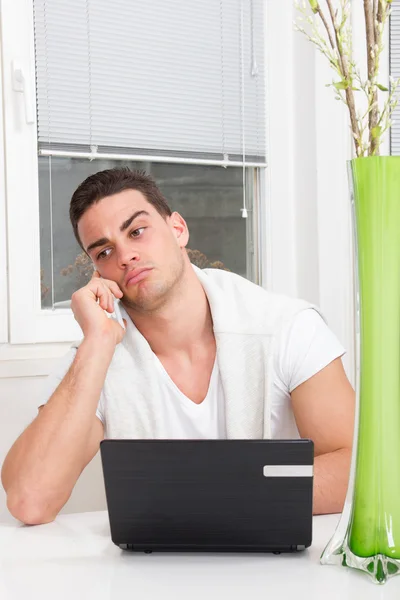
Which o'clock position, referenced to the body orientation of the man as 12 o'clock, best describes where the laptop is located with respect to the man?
The laptop is roughly at 12 o'clock from the man.

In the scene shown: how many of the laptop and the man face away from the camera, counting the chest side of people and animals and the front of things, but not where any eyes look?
1

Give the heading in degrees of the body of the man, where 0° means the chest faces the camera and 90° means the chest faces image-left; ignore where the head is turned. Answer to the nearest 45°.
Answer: approximately 0°

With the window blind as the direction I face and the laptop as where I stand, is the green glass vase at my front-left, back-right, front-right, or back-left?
back-right

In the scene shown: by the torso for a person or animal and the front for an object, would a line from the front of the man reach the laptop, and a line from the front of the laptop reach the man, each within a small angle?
yes

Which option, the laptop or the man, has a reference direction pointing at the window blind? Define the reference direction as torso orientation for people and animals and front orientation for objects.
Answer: the laptop

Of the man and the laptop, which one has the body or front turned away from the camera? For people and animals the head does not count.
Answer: the laptop

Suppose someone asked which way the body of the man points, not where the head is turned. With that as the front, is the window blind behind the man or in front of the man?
behind

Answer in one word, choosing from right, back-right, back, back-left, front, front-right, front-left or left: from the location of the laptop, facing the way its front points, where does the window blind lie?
front

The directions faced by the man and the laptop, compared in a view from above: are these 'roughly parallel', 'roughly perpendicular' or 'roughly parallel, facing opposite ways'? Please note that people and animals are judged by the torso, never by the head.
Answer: roughly parallel, facing opposite ways

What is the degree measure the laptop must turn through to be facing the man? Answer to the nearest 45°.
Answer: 0° — it already faces them

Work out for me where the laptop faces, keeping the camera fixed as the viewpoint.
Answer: facing away from the viewer
